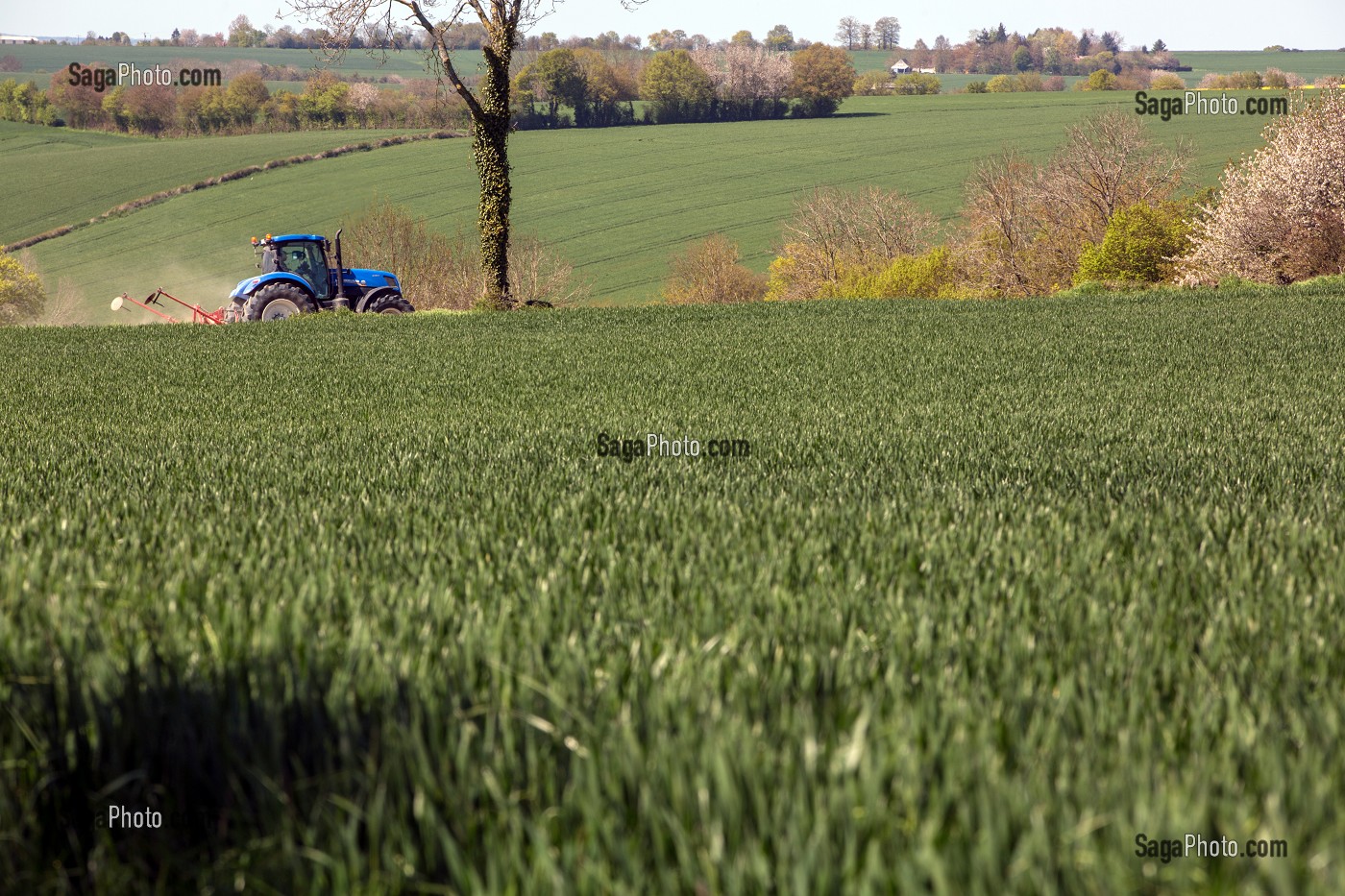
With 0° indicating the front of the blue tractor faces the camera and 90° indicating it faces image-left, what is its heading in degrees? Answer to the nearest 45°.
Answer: approximately 270°

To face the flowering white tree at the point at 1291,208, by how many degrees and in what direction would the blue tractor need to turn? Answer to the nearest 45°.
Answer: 0° — it already faces it
